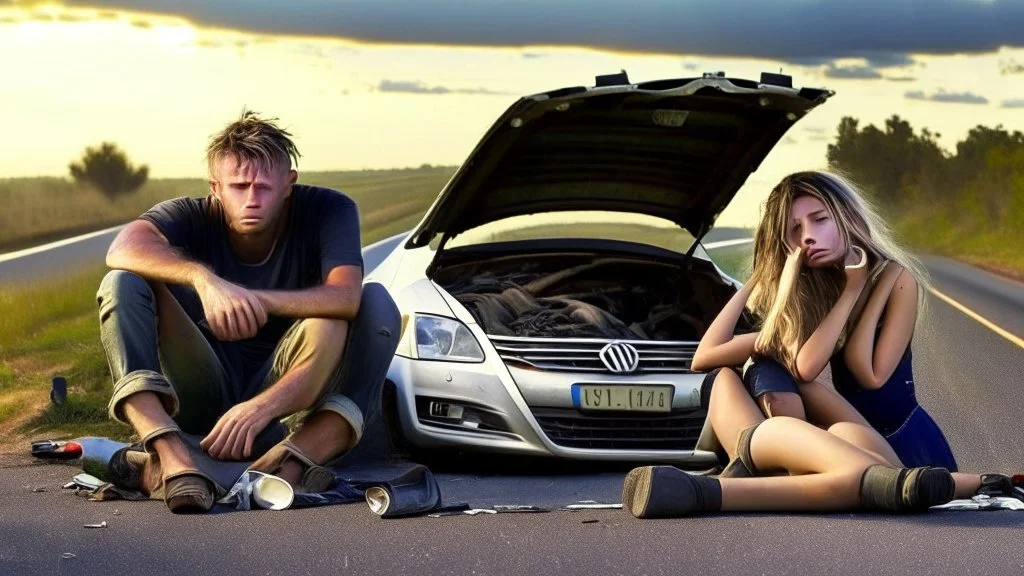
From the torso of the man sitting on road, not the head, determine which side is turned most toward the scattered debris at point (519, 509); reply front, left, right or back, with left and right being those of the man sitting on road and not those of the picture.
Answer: left

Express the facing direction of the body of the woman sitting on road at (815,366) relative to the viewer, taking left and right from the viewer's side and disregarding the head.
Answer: facing the viewer and to the left of the viewer

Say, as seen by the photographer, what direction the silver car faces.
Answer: facing the viewer and to the right of the viewer

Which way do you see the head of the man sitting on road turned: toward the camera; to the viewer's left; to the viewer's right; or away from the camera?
toward the camera

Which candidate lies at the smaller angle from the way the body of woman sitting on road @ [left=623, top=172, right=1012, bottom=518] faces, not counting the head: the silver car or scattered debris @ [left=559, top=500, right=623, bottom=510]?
the scattered debris

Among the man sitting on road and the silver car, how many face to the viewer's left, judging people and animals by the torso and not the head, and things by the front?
0

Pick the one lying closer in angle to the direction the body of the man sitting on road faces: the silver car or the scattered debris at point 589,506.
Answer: the scattered debris

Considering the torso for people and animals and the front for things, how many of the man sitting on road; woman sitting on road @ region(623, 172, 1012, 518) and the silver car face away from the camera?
0

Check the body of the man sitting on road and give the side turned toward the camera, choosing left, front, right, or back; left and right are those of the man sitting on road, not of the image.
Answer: front

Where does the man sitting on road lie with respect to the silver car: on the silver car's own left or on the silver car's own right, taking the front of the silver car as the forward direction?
on the silver car's own right

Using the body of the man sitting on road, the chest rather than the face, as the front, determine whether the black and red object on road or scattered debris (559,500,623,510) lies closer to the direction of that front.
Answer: the scattered debris

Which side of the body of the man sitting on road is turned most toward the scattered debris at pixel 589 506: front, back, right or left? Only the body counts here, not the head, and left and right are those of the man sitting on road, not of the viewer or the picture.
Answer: left

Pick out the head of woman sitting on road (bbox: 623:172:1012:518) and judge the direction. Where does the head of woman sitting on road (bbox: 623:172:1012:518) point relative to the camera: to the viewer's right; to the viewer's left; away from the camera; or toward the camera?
toward the camera

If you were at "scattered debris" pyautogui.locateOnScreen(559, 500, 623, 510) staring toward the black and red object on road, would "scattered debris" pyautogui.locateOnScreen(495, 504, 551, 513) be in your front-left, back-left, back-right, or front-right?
front-left

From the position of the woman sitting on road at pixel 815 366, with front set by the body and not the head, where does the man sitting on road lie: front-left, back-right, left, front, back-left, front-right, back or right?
front-right

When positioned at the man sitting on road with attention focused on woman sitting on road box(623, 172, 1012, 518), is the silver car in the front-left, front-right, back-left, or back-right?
front-left
